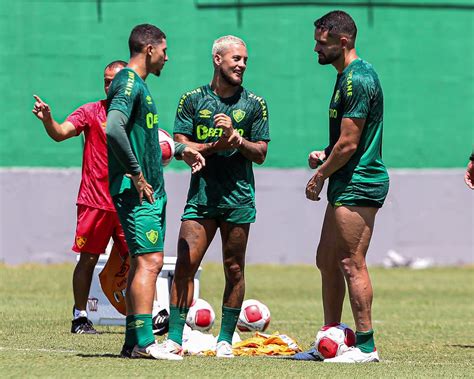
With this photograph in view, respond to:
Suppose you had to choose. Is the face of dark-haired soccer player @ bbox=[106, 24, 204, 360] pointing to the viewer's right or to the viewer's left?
to the viewer's right

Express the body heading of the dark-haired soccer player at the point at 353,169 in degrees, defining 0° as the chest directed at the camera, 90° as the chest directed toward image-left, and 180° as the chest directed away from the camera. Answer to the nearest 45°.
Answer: approximately 90°

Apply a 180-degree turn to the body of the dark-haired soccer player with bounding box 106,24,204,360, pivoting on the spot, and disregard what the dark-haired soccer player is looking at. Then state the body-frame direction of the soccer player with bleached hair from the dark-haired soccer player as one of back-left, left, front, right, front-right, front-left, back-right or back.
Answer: back-right

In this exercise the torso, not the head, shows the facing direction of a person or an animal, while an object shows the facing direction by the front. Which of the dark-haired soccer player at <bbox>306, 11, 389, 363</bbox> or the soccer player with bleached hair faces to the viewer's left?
the dark-haired soccer player

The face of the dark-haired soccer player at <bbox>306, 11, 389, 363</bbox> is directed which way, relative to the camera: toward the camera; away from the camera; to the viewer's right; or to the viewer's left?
to the viewer's left

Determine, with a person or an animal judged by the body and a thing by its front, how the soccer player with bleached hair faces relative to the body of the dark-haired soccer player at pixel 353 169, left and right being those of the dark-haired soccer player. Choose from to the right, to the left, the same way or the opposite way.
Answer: to the left

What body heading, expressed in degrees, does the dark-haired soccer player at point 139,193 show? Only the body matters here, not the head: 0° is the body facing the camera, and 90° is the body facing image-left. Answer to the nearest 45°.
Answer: approximately 270°
